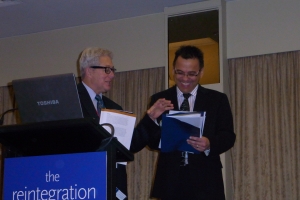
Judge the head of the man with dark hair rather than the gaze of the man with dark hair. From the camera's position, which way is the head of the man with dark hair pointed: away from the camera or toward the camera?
toward the camera

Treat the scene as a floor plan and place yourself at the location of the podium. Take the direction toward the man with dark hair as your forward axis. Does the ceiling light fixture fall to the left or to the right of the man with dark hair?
left

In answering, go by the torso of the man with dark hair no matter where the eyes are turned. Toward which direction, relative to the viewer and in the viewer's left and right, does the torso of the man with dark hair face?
facing the viewer

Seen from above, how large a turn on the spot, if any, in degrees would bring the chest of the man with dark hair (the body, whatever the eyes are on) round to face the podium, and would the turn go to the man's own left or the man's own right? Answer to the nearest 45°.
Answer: approximately 45° to the man's own right

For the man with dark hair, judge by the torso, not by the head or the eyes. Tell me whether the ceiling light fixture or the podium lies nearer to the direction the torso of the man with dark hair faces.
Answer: the podium
